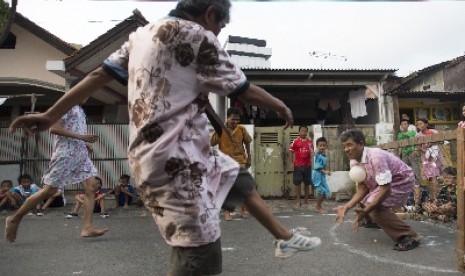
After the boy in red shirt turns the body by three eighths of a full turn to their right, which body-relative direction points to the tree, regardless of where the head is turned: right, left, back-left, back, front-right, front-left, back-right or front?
left

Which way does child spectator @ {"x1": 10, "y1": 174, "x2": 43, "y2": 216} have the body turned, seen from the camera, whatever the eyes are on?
toward the camera

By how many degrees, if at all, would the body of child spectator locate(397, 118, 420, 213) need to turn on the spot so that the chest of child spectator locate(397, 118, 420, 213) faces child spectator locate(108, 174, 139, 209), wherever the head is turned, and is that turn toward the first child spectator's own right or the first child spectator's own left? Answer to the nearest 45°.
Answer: approximately 45° to the first child spectator's own right

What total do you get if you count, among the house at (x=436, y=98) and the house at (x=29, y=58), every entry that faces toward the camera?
2

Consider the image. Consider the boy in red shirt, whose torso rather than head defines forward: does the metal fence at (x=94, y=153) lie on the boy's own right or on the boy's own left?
on the boy's own right

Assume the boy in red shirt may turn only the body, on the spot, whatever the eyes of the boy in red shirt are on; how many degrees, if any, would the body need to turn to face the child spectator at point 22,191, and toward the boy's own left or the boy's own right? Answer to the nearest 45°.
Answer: approximately 90° to the boy's own right

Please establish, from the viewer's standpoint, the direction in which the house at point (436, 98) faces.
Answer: facing the viewer

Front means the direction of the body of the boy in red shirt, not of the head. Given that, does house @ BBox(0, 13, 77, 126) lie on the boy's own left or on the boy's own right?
on the boy's own right
